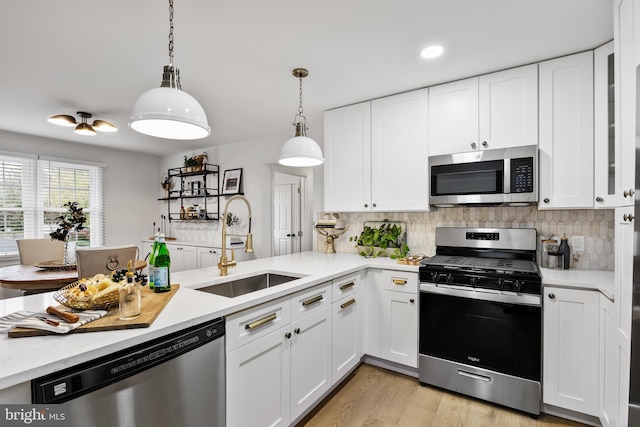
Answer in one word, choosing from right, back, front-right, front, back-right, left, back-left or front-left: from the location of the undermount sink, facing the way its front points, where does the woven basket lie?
right

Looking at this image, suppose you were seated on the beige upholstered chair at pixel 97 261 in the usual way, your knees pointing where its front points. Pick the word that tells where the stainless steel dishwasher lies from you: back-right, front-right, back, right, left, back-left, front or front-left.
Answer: back-left

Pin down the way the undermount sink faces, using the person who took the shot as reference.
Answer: facing the viewer and to the right of the viewer

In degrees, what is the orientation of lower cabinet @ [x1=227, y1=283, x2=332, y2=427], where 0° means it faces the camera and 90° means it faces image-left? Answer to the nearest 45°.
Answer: approximately 315°

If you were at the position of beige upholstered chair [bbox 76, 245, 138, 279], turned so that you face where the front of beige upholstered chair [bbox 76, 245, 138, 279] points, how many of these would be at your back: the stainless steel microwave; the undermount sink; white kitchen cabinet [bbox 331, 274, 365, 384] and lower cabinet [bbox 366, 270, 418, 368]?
4

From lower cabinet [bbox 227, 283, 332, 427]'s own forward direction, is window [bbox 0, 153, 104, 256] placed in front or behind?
behind

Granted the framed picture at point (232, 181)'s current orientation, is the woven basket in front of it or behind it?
in front

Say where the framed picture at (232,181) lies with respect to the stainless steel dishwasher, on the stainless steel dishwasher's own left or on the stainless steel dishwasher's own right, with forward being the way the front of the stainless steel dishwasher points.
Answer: on the stainless steel dishwasher's own left

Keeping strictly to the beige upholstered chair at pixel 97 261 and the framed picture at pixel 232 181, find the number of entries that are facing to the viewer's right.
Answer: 0

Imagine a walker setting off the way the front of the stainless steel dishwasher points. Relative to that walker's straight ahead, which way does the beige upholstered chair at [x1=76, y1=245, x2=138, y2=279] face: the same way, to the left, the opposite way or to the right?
the opposite way

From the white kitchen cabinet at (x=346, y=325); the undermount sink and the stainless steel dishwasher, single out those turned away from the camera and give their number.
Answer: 0
